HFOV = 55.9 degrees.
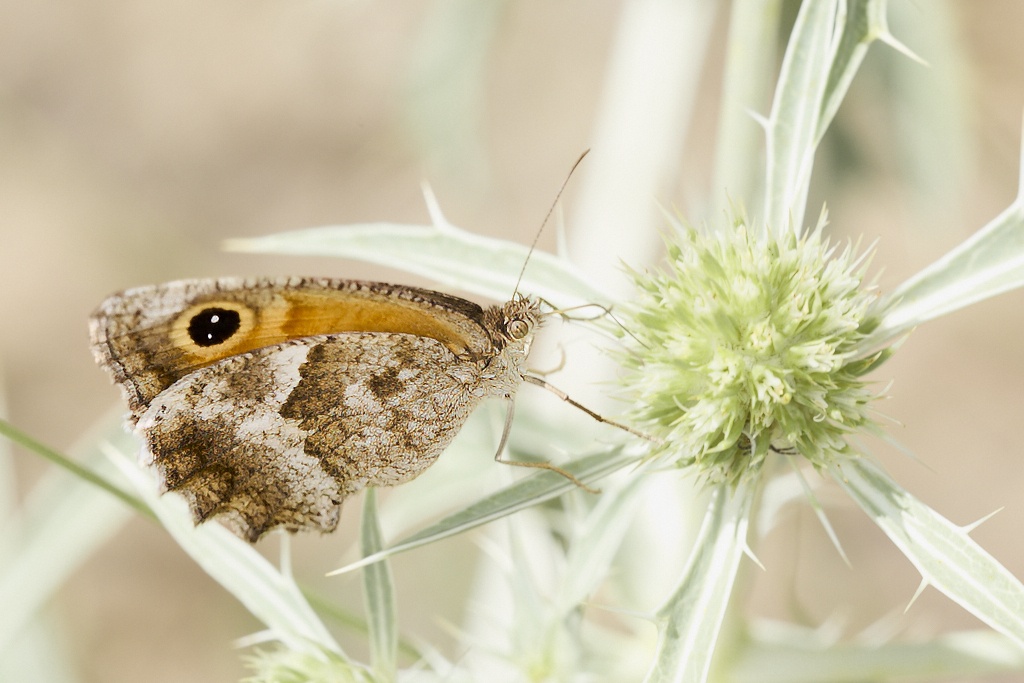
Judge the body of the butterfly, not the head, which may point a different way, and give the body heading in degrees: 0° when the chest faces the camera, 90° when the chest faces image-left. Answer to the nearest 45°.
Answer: approximately 270°
